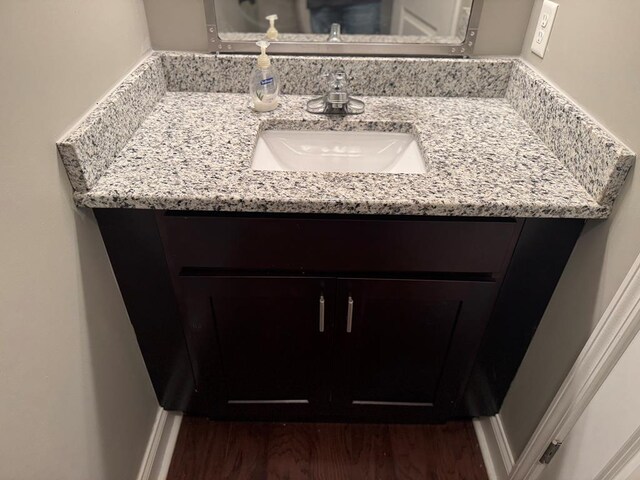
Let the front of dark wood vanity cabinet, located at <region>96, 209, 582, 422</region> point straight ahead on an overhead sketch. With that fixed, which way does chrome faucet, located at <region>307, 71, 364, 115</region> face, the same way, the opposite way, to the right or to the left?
the same way

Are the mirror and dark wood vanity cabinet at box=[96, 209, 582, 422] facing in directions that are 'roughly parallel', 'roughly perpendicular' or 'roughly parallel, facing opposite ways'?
roughly parallel

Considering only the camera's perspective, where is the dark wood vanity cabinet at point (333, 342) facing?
facing the viewer

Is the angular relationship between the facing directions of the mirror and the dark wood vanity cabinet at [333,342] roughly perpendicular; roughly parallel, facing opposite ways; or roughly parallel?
roughly parallel

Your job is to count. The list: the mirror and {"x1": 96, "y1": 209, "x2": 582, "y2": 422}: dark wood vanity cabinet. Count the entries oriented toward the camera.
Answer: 2

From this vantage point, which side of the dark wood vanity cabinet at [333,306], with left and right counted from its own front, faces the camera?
front

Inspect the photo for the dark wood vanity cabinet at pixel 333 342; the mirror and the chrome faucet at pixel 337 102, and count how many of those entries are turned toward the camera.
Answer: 3

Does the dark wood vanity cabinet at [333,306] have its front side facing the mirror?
no

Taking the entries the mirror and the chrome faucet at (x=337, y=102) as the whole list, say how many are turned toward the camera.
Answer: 2

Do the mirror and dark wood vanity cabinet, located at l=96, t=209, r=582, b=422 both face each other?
no
